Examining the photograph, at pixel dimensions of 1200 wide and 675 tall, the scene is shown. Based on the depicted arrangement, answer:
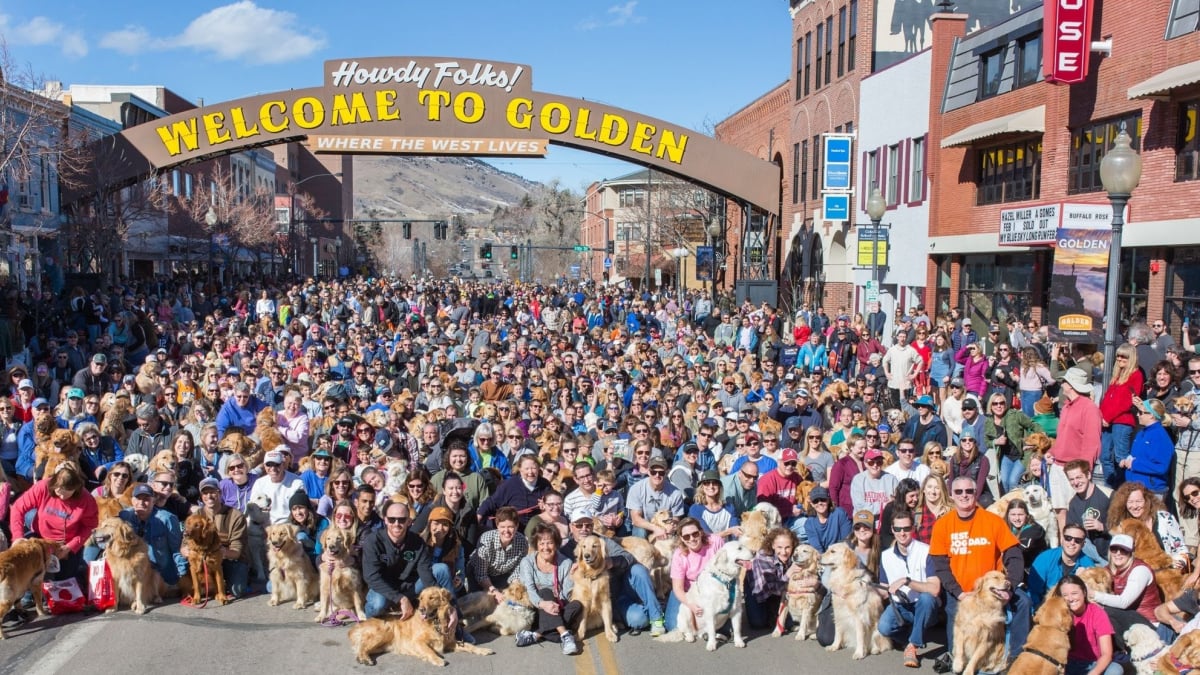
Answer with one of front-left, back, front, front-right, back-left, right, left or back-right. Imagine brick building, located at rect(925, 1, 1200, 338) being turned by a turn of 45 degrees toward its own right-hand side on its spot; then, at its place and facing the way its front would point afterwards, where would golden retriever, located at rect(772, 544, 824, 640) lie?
left

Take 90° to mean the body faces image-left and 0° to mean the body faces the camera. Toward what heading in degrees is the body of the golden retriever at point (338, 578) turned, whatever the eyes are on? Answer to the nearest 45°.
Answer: approximately 0°

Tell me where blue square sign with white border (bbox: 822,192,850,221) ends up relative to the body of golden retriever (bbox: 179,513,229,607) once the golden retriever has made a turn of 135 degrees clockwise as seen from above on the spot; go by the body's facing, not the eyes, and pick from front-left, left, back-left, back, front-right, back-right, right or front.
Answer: right

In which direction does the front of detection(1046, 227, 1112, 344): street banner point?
toward the camera

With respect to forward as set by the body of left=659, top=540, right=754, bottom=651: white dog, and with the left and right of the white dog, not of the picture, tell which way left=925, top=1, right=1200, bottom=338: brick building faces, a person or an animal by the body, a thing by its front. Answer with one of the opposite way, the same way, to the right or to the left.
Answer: to the right

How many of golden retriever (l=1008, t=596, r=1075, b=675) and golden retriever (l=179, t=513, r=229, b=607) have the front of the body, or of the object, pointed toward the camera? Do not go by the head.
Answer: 1

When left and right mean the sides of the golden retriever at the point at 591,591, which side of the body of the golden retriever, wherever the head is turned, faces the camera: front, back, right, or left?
front

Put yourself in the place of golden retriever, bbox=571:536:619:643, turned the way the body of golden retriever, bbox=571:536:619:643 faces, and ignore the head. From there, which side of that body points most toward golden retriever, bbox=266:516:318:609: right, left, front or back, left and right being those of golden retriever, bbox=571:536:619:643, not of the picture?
right

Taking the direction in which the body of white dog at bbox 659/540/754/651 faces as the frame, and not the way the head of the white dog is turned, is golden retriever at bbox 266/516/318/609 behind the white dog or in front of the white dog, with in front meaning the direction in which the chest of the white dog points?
behind

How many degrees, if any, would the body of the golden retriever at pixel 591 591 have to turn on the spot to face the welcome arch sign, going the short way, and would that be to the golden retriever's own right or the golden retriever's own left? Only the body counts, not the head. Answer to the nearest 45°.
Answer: approximately 180°

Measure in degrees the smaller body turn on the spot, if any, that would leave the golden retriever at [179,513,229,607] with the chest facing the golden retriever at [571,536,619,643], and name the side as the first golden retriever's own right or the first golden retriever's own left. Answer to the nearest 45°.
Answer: approximately 45° to the first golden retriever's own left

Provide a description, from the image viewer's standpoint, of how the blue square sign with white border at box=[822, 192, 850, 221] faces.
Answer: facing the viewer

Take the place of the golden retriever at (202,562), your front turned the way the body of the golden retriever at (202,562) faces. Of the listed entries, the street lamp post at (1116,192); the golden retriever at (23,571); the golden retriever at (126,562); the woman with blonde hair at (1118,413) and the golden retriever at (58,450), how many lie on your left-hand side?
2
